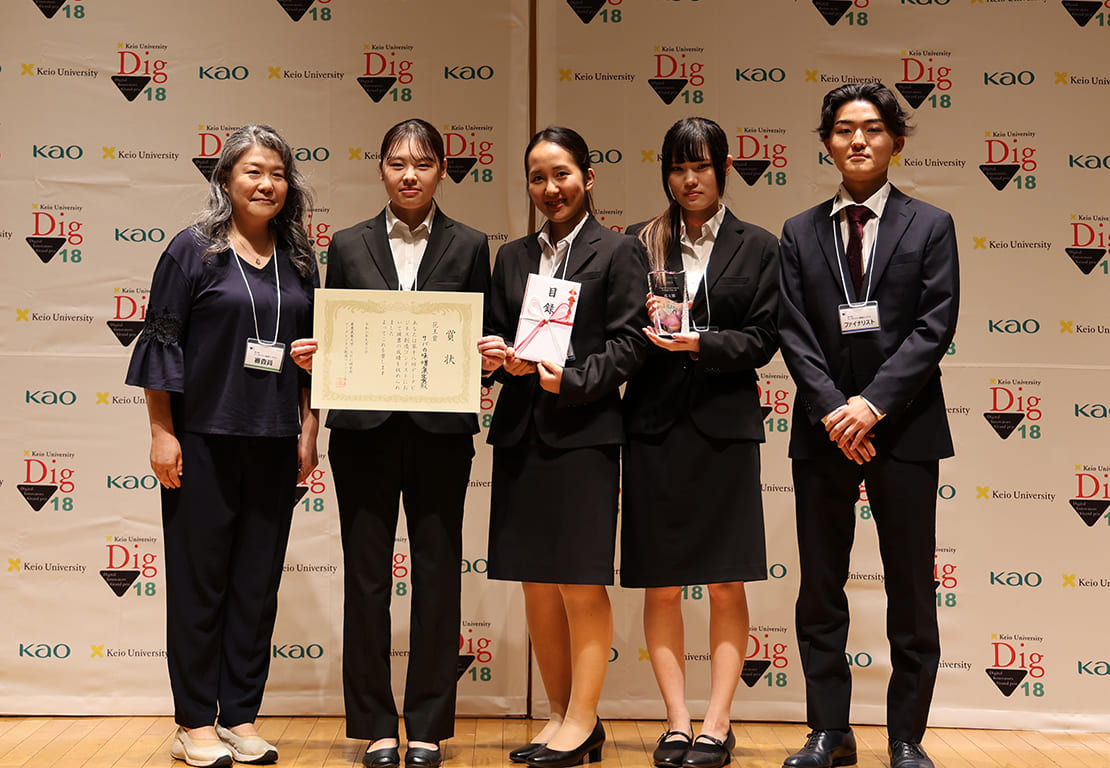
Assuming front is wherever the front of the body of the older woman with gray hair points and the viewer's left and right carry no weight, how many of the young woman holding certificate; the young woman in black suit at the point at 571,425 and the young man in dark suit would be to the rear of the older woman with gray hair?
0

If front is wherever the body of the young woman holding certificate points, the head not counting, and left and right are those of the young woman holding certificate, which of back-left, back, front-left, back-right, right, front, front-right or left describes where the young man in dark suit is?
left

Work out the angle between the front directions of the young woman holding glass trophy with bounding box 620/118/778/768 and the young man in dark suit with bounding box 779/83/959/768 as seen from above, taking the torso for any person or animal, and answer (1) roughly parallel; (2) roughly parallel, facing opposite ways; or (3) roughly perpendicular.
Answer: roughly parallel

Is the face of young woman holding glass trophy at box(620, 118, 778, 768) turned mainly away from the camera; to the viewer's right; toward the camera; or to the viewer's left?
toward the camera

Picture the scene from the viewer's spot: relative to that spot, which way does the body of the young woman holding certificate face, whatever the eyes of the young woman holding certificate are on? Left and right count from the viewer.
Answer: facing the viewer

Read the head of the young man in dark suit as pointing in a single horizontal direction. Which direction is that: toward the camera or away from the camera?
toward the camera

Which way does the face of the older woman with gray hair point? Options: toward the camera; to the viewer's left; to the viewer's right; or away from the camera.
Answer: toward the camera

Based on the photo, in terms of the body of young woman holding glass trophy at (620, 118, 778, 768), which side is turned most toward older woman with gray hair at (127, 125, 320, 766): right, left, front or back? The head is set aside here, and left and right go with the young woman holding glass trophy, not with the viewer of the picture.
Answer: right

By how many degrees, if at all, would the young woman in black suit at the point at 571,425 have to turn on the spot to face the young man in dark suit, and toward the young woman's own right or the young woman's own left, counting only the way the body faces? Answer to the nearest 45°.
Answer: approximately 135° to the young woman's own left

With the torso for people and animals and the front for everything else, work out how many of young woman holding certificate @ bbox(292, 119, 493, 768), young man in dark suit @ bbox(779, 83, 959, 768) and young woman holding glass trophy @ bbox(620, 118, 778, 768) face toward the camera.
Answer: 3

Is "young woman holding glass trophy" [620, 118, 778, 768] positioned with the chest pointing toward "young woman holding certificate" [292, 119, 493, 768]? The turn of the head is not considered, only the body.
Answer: no

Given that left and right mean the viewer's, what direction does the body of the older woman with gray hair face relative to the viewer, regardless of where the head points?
facing the viewer and to the right of the viewer

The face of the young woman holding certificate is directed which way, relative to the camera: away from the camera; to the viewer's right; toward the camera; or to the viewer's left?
toward the camera
